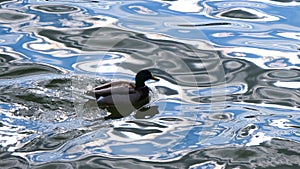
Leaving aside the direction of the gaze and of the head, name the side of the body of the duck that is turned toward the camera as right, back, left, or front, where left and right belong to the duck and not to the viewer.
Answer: right
